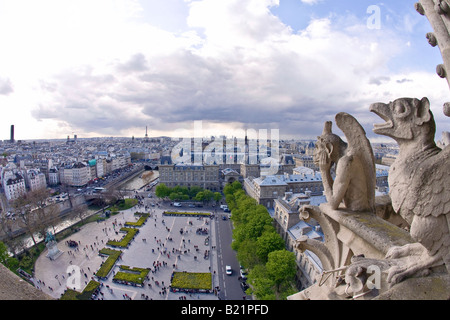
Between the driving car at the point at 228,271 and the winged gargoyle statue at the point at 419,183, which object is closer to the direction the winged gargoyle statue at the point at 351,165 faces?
the driving car

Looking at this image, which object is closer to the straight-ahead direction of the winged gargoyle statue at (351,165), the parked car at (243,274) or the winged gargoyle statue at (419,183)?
the parked car

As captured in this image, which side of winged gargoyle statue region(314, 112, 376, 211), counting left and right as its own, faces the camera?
left

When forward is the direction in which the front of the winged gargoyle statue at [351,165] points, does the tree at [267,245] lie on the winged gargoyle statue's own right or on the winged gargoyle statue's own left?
on the winged gargoyle statue's own right

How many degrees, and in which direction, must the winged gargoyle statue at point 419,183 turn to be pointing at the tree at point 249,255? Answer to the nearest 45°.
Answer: approximately 45° to its right

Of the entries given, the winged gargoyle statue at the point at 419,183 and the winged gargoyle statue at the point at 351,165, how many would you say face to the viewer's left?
2

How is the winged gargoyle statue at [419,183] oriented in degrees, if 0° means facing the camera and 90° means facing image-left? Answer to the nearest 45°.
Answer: approximately 90°
